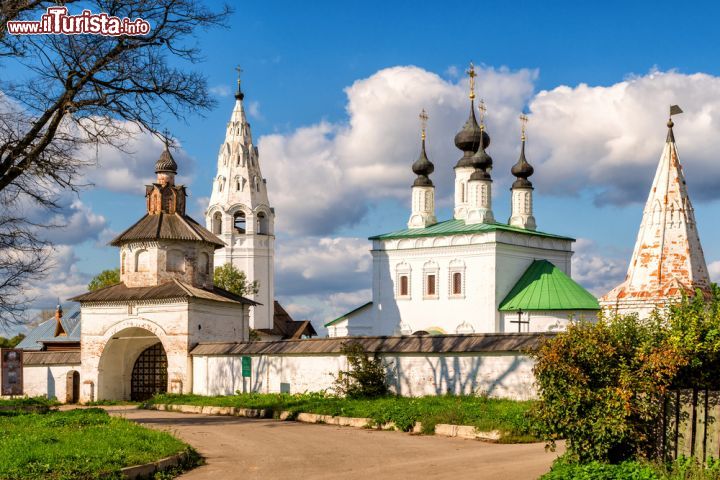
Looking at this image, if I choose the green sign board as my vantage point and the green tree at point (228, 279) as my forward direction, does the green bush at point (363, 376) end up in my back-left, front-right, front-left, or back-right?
back-right

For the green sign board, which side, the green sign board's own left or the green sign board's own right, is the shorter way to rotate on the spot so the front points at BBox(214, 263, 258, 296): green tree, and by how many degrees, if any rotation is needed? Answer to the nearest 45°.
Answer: approximately 180°

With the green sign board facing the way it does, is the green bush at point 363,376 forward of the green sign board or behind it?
forward

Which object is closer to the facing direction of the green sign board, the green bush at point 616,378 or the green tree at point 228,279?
the green bush

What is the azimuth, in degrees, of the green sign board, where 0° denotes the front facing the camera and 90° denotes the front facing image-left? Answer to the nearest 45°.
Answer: approximately 0°
